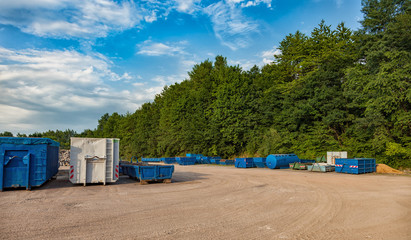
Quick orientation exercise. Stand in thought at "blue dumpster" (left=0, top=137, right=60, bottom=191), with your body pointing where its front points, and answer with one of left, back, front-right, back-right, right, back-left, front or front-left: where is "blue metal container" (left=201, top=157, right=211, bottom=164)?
back-left

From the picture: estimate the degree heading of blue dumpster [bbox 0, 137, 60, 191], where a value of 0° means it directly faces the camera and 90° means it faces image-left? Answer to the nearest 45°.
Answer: approximately 0°

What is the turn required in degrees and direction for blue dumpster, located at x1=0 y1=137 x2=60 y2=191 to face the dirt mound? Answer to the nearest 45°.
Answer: approximately 90° to its left

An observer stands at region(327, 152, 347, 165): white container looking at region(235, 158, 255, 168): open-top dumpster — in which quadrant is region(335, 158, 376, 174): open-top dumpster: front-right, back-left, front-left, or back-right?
back-left

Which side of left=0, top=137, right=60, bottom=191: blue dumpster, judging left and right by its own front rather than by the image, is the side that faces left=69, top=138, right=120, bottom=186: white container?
left

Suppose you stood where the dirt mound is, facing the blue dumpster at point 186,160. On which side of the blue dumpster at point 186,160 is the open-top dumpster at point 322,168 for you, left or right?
left

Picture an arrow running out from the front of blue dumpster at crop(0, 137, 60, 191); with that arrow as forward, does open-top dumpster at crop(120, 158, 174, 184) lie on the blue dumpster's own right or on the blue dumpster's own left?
on the blue dumpster's own left

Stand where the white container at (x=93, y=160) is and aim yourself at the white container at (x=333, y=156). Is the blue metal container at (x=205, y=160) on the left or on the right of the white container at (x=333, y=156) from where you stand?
left

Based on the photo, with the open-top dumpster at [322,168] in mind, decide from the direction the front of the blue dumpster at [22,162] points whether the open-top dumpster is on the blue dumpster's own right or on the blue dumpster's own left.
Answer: on the blue dumpster's own left
